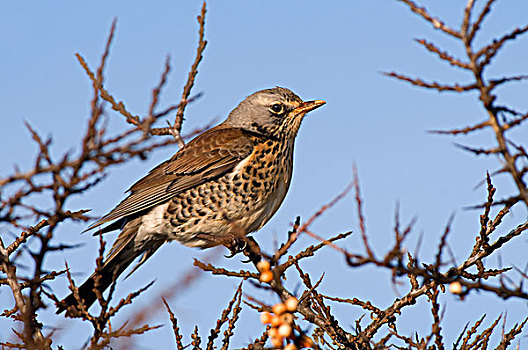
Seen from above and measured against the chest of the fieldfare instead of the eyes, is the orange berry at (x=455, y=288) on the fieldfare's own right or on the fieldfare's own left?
on the fieldfare's own left

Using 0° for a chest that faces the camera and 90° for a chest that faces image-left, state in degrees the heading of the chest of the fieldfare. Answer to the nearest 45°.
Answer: approximately 270°

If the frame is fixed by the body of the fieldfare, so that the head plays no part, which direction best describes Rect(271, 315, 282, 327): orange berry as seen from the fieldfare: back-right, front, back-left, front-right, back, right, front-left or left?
front
